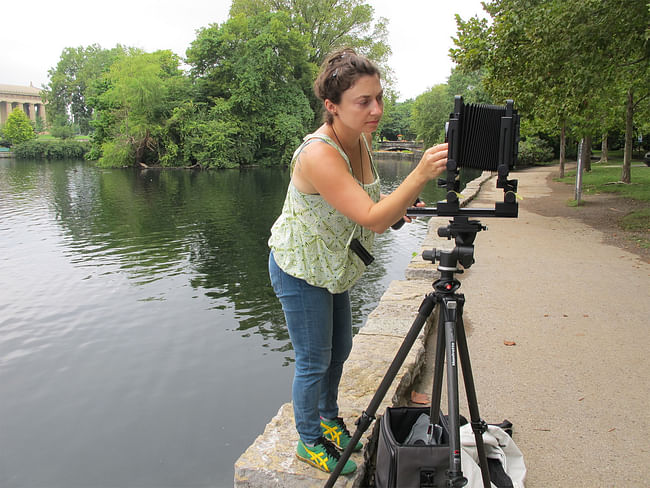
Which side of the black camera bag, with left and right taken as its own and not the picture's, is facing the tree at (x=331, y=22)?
back

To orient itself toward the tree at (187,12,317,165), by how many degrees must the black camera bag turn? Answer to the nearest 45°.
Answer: approximately 180°

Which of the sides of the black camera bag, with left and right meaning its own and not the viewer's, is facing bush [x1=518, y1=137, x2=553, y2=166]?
back

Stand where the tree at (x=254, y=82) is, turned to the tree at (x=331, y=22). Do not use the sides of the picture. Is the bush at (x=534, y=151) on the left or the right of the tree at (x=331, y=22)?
right

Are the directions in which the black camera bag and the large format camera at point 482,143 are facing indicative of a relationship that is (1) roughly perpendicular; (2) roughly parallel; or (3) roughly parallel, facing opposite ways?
roughly perpendicular

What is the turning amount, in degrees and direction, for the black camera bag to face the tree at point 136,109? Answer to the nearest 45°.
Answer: approximately 135° to its right

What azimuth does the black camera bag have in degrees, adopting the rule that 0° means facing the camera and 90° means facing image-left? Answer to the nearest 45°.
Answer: approximately 0°

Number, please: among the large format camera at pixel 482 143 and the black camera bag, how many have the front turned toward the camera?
1
